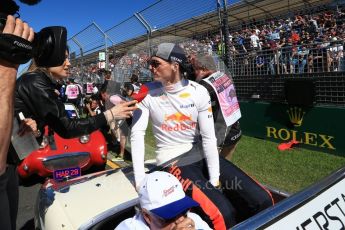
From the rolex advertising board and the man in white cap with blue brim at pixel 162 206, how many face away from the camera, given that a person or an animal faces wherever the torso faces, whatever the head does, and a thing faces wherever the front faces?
0

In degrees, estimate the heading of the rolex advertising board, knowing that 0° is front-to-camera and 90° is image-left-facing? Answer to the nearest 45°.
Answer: approximately 45°

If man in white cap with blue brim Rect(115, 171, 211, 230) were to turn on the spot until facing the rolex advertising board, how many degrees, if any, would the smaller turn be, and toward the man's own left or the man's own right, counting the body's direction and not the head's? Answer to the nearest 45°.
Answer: approximately 90° to the man's own left

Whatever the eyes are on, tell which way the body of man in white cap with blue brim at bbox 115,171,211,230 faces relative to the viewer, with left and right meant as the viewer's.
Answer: facing the viewer and to the right of the viewer
